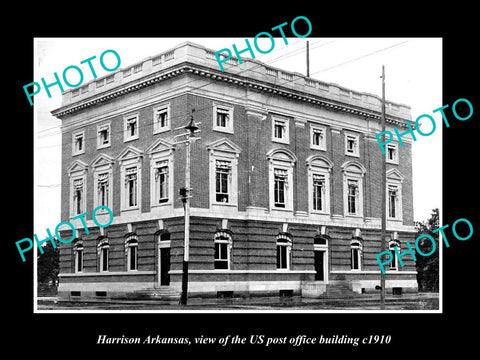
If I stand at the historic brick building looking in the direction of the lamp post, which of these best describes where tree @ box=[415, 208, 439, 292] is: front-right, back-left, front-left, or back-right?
back-left
